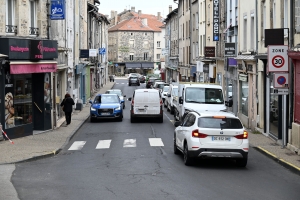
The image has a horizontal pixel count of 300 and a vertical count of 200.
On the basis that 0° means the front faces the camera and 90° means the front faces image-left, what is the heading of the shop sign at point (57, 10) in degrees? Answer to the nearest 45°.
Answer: approximately 0°

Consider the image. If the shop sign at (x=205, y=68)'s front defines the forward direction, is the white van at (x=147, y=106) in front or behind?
in front

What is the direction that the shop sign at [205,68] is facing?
toward the camera

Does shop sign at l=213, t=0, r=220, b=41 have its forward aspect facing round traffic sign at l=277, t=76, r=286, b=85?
yes

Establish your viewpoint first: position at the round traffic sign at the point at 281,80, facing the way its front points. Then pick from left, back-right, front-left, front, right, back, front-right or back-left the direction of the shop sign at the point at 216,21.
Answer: back

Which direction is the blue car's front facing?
toward the camera

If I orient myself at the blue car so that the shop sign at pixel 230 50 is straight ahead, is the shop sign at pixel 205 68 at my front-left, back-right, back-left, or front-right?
front-left

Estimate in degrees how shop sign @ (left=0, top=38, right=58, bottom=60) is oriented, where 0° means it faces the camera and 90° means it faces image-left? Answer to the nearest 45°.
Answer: approximately 315°
